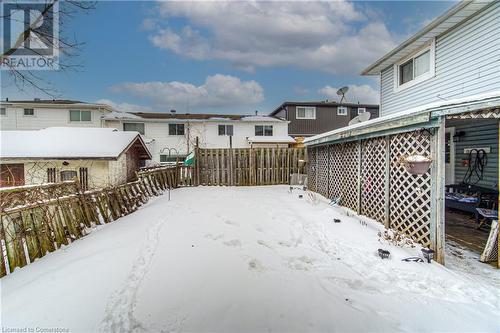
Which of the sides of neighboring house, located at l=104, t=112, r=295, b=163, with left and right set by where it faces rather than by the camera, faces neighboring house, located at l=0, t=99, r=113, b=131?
left

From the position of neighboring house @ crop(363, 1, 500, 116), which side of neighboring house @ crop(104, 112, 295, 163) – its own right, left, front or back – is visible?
back

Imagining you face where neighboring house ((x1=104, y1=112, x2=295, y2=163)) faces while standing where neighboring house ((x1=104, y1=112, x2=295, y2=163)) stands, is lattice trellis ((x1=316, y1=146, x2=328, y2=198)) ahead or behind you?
behind

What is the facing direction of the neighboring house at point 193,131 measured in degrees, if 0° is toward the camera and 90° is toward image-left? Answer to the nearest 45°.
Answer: approximately 180°
